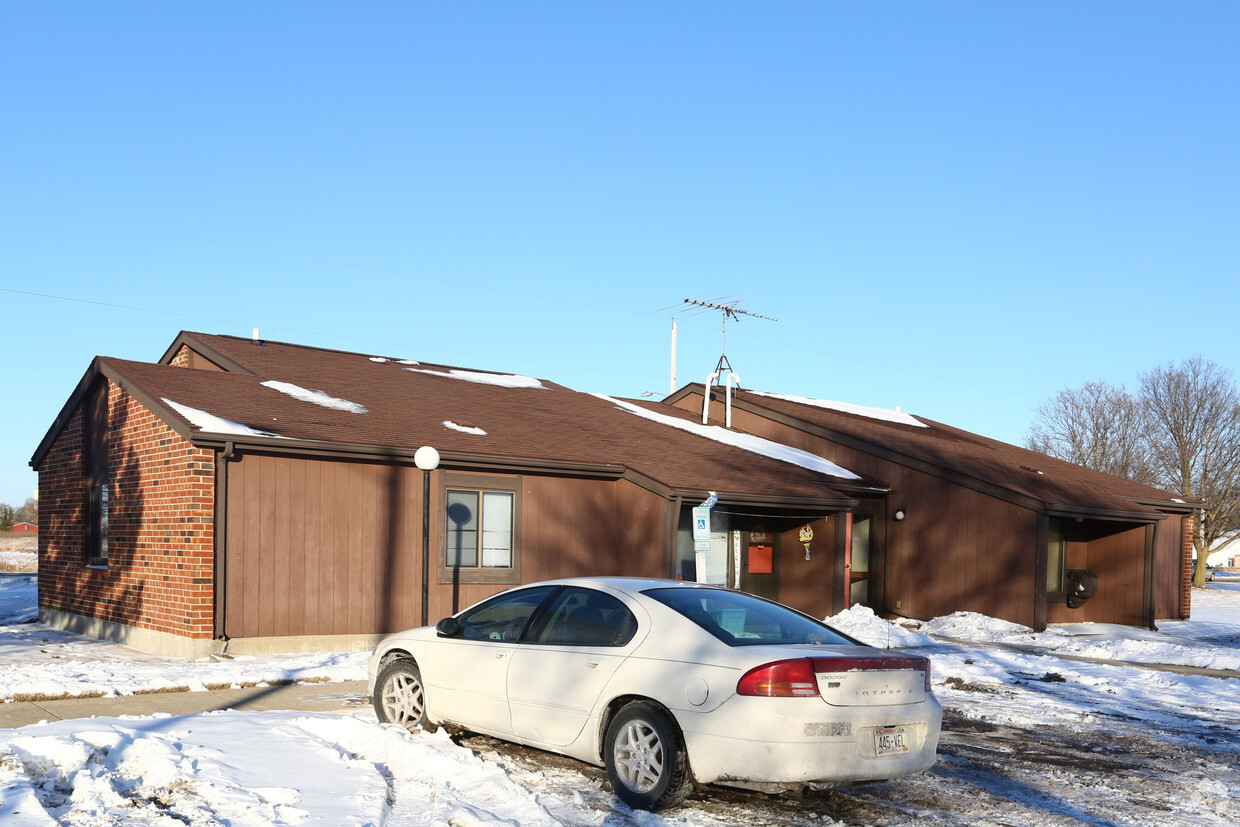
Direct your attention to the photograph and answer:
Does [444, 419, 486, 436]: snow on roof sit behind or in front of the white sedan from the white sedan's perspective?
in front

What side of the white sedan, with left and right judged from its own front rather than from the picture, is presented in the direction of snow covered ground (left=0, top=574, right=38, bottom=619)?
front

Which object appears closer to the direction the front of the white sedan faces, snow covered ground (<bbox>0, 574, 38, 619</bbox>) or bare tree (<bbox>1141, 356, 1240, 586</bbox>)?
the snow covered ground

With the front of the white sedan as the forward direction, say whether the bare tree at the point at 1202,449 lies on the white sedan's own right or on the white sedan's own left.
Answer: on the white sedan's own right

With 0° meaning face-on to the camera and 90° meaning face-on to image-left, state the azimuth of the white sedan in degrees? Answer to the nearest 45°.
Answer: approximately 135°
